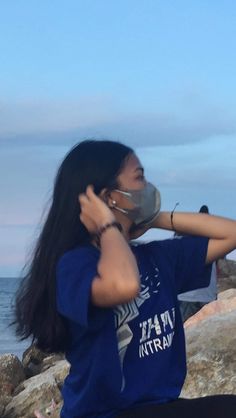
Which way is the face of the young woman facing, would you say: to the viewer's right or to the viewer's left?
to the viewer's right

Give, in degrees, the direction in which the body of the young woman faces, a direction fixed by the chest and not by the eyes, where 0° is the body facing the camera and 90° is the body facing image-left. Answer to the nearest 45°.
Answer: approximately 315°

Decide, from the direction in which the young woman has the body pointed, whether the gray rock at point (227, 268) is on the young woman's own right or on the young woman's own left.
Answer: on the young woman's own left
